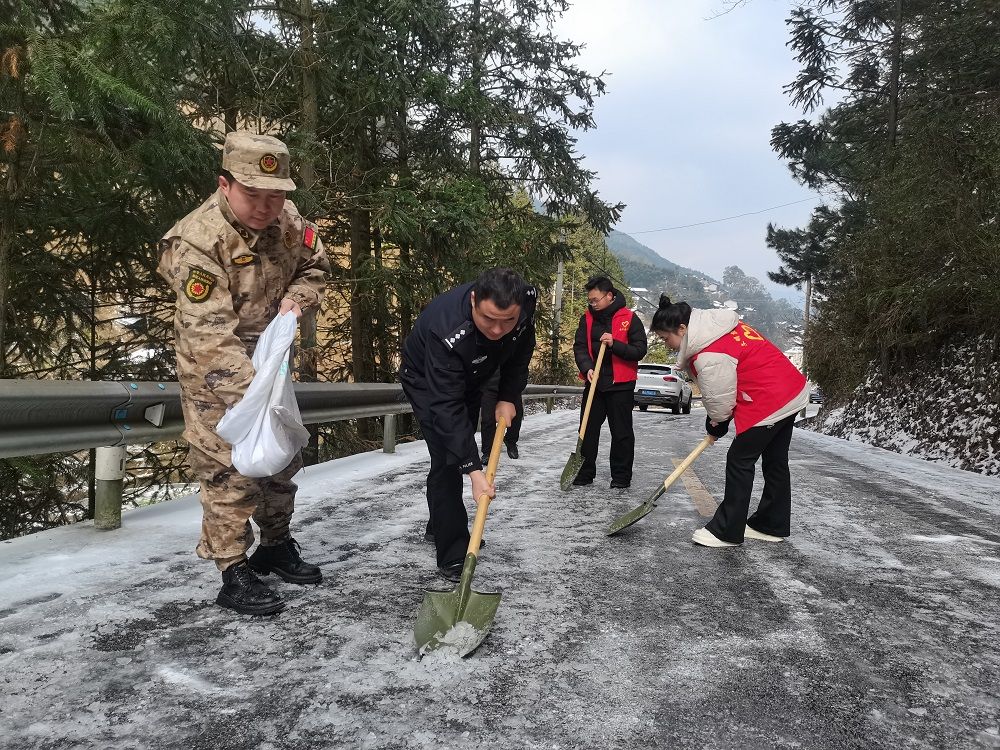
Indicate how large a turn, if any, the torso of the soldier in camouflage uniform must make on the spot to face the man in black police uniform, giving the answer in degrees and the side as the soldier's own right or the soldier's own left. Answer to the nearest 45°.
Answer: approximately 45° to the soldier's own left

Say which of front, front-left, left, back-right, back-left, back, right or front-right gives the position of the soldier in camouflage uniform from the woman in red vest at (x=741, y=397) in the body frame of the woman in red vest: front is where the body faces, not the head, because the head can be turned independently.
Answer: front-left

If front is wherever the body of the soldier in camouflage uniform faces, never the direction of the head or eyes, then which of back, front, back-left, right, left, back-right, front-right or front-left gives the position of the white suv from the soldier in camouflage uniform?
left

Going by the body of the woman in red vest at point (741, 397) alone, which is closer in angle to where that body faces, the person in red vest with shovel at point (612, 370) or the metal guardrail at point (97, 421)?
the metal guardrail

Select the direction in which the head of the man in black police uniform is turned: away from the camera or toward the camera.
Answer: toward the camera

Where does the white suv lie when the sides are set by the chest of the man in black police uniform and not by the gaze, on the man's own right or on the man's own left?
on the man's own left

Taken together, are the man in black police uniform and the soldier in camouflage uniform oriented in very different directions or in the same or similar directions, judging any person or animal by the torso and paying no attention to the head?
same or similar directions

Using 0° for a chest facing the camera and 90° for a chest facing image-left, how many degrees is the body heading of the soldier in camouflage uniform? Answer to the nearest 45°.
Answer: approximately 315°

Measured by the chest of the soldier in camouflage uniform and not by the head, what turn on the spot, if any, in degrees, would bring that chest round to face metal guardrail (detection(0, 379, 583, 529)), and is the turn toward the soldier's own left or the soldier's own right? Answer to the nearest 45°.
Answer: approximately 180°

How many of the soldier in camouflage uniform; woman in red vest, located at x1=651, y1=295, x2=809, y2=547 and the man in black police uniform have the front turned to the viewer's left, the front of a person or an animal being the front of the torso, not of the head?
1

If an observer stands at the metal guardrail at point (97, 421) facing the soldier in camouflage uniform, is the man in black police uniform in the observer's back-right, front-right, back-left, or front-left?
front-left

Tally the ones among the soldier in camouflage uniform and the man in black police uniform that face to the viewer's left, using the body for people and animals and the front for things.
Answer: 0

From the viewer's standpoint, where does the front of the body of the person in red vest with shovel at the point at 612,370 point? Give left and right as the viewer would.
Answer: facing the viewer and to the left of the viewer

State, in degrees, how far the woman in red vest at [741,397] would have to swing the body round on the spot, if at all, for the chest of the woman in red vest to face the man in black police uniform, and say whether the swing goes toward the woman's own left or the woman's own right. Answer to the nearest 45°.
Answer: approximately 45° to the woman's own left

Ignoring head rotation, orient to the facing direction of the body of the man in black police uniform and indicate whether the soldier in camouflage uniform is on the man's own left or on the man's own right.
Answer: on the man's own right

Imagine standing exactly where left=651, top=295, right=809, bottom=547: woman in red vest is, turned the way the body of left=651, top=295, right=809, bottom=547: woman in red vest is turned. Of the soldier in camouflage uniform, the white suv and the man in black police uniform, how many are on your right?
1

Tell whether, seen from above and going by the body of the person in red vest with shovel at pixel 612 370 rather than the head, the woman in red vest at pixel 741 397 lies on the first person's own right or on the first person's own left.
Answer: on the first person's own left

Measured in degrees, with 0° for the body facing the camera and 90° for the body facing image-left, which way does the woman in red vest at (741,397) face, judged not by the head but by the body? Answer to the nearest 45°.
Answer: approximately 90°

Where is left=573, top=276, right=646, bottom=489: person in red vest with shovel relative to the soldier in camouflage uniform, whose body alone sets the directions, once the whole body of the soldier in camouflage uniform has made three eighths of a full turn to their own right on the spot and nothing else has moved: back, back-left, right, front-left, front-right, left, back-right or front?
back-right
